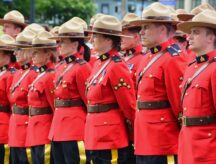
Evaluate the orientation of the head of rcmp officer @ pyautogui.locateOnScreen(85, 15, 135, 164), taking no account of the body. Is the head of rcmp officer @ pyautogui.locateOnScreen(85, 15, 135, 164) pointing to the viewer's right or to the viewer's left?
to the viewer's left

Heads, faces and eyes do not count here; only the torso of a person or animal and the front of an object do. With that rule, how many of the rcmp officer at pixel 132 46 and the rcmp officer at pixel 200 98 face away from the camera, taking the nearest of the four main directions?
0

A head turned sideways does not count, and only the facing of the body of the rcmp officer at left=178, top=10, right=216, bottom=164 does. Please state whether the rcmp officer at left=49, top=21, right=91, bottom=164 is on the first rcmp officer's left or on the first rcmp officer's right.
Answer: on the first rcmp officer's right

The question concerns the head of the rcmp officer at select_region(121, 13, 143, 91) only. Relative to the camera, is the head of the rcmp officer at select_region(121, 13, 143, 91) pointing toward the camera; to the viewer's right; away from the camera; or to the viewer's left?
to the viewer's left

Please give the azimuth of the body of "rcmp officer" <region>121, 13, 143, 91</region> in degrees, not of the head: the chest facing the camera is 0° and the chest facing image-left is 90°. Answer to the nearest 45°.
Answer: approximately 45°

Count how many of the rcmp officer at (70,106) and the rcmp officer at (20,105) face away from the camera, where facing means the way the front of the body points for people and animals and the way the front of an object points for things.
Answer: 0

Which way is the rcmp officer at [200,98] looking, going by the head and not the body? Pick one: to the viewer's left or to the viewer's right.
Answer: to the viewer's left

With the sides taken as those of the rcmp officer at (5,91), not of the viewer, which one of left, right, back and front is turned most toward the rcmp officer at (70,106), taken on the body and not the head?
left

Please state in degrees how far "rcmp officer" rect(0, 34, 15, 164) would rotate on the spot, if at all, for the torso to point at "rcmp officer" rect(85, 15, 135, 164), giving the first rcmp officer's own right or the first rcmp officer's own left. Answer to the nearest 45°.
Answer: approximately 90° to the first rcmp officer's own left

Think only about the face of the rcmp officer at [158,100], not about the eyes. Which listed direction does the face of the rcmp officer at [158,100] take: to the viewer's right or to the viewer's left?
to the viewer's left

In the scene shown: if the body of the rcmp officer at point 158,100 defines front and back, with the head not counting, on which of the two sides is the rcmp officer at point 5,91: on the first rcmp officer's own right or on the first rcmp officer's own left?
on the first rcmp officer's own right
